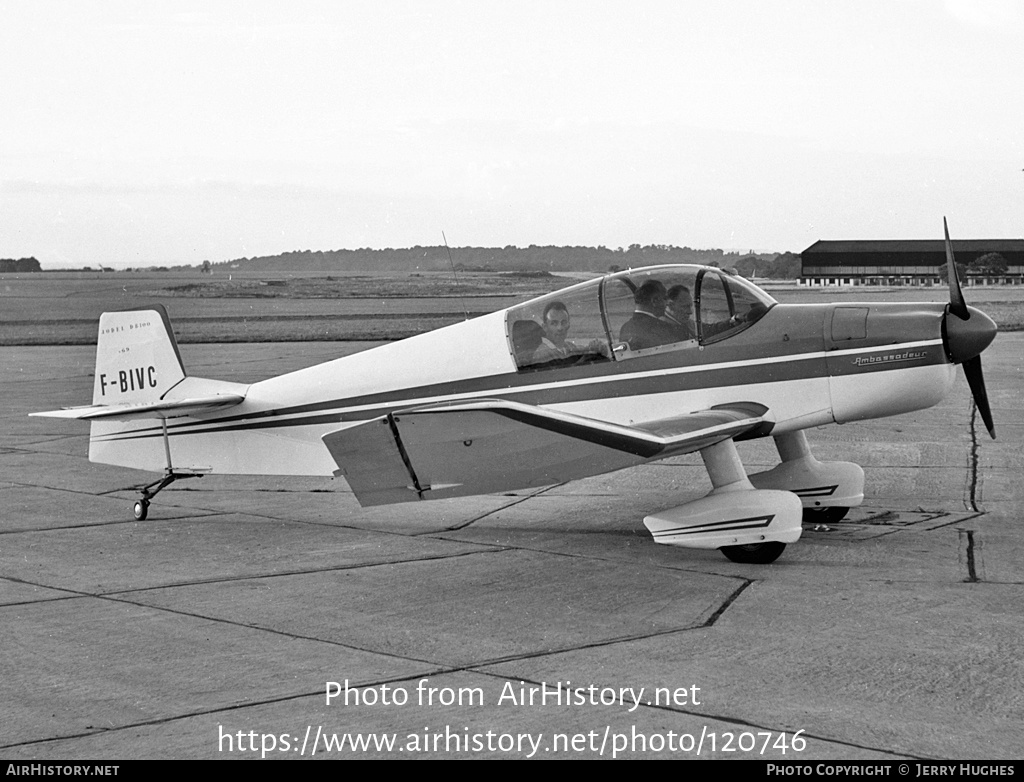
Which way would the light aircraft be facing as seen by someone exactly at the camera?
facing to the right of the viewer
